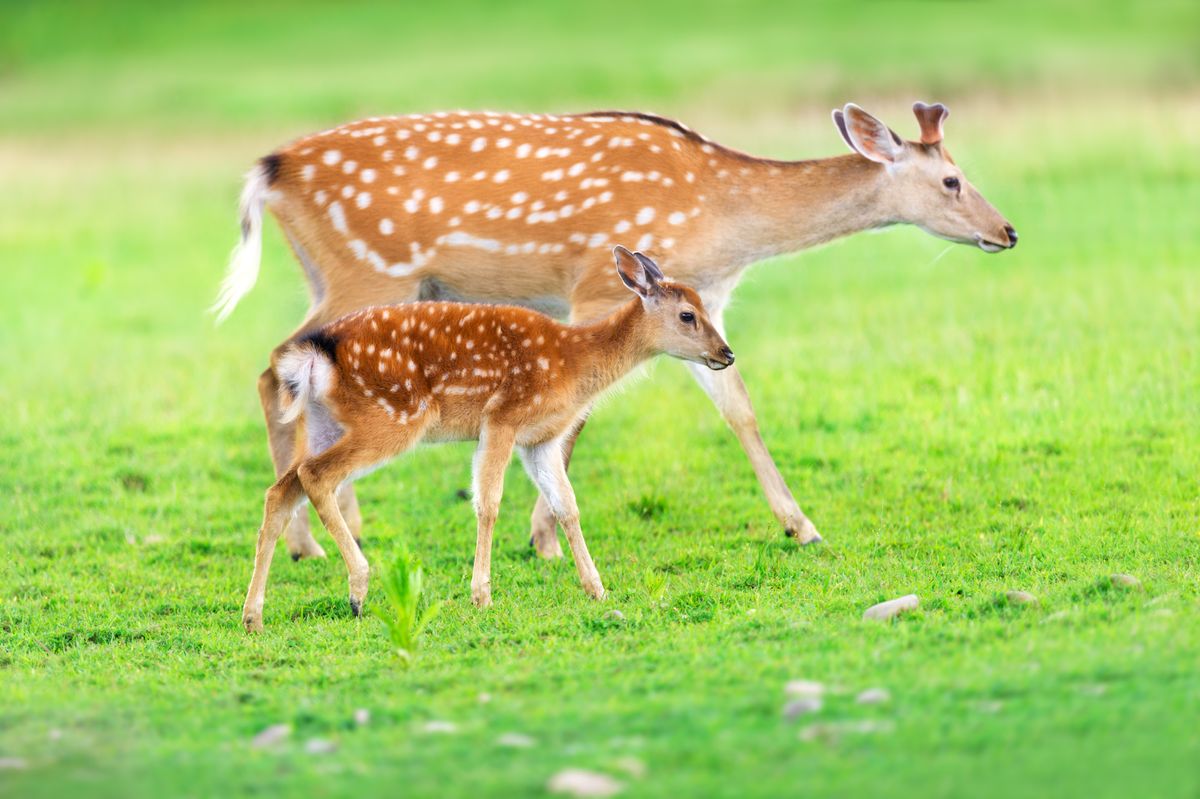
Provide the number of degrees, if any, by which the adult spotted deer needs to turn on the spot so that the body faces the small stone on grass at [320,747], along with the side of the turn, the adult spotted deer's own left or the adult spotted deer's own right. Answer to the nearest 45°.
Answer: approximately 90° to the adult spotted deer's own right

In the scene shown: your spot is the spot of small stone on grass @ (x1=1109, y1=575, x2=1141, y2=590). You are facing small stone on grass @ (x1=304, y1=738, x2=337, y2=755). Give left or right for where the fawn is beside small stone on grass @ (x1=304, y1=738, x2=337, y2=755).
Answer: right

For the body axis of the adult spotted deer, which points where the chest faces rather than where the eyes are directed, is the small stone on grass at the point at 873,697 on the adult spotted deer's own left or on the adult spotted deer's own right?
on the adult spotted deer's own right

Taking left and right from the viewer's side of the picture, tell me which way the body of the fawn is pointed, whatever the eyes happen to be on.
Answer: facing to the right of the viewer

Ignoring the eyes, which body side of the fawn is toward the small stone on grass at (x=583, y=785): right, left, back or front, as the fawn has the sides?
right

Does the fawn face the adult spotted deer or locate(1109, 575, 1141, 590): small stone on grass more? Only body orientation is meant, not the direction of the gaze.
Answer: the small stone on grass

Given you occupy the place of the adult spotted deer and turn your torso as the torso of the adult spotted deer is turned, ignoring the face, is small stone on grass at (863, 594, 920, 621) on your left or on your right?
on your right

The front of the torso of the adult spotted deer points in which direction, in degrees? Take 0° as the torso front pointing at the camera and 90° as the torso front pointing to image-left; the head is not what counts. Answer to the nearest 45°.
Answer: approximately 270°

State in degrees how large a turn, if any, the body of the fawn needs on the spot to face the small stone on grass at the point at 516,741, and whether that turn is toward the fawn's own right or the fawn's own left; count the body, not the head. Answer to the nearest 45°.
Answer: approximately 90° to the fawn's own right

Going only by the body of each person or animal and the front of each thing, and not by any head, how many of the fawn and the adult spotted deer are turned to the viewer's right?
2
